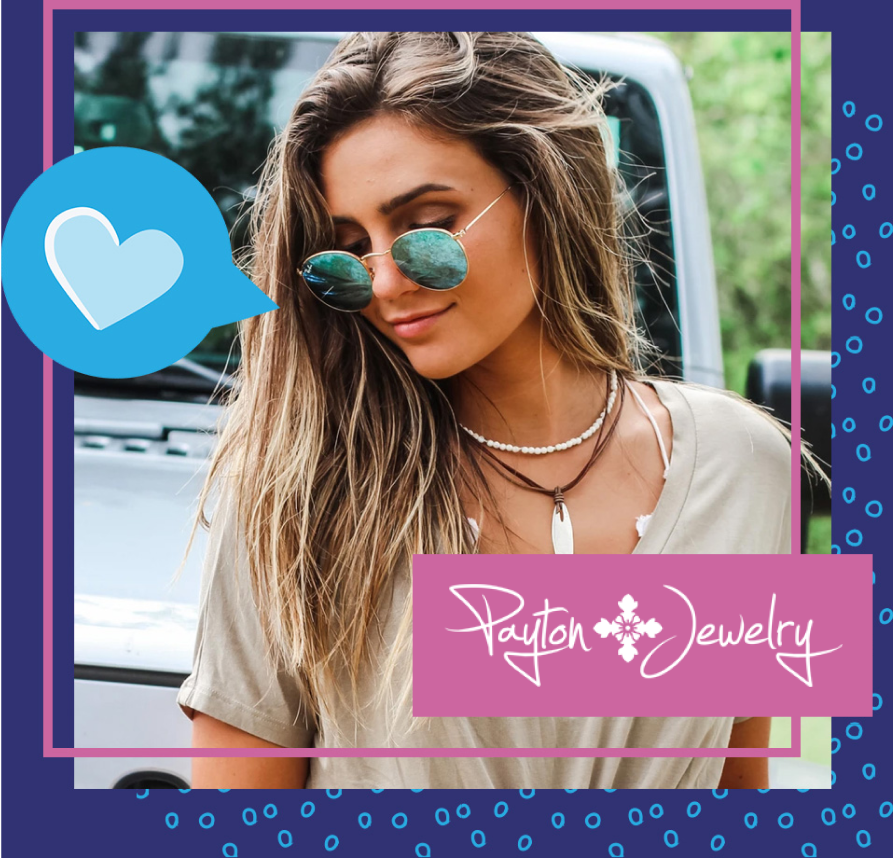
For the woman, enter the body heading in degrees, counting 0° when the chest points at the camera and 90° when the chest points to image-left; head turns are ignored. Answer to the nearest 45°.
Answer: approximately 0°

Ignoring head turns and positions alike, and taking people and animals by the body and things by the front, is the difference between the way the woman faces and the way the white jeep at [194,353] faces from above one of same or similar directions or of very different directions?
same or similar directions

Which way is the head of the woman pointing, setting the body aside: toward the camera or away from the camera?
toward the camera

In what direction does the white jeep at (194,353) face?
toward the camera
